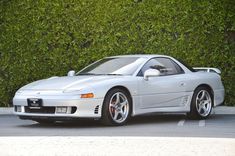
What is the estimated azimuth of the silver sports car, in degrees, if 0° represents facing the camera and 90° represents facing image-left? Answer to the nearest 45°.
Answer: approximately 45°
